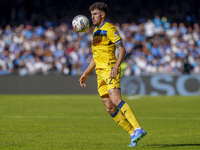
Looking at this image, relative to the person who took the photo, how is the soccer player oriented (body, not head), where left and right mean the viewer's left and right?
facing the viewer and to the left of the viewer
